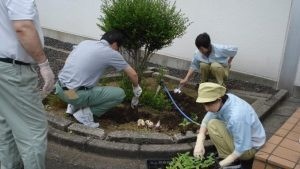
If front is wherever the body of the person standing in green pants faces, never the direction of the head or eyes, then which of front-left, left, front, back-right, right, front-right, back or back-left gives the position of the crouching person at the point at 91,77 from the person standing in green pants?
front-left

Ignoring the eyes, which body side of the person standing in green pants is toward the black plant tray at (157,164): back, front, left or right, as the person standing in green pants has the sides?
front

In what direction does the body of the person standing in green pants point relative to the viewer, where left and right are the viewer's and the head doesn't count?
facing to the right of the viewer

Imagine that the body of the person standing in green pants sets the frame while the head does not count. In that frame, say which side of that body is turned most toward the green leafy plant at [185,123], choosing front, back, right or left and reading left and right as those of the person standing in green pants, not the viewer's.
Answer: front

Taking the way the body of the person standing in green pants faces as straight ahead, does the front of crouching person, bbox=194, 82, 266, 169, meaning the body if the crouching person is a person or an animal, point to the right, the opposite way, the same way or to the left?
the opposite way

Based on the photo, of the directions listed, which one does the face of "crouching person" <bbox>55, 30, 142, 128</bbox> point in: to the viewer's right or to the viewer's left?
to the viewer's right

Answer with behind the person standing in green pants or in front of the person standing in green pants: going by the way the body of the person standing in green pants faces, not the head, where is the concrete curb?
in front

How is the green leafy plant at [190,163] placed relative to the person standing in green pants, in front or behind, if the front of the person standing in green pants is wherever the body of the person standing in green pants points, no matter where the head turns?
in front

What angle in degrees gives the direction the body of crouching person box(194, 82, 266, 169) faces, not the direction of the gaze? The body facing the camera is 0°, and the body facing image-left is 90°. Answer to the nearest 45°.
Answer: approximately 45°

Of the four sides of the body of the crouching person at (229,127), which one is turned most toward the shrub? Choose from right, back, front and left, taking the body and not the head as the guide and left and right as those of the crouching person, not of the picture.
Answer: right
